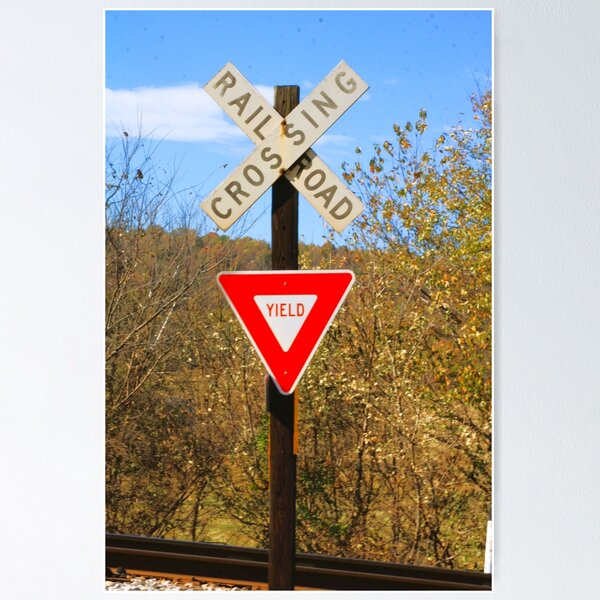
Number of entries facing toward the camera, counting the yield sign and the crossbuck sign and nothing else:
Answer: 2

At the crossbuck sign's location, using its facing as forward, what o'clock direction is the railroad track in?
The railroad track is roughly at 6 o'clock from the crossbuck sign.

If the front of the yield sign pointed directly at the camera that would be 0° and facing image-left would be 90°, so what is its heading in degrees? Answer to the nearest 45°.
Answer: approximately 0°

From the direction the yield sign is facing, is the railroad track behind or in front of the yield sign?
behind

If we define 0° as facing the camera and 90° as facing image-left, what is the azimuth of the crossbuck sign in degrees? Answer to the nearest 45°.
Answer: approximately 0°
